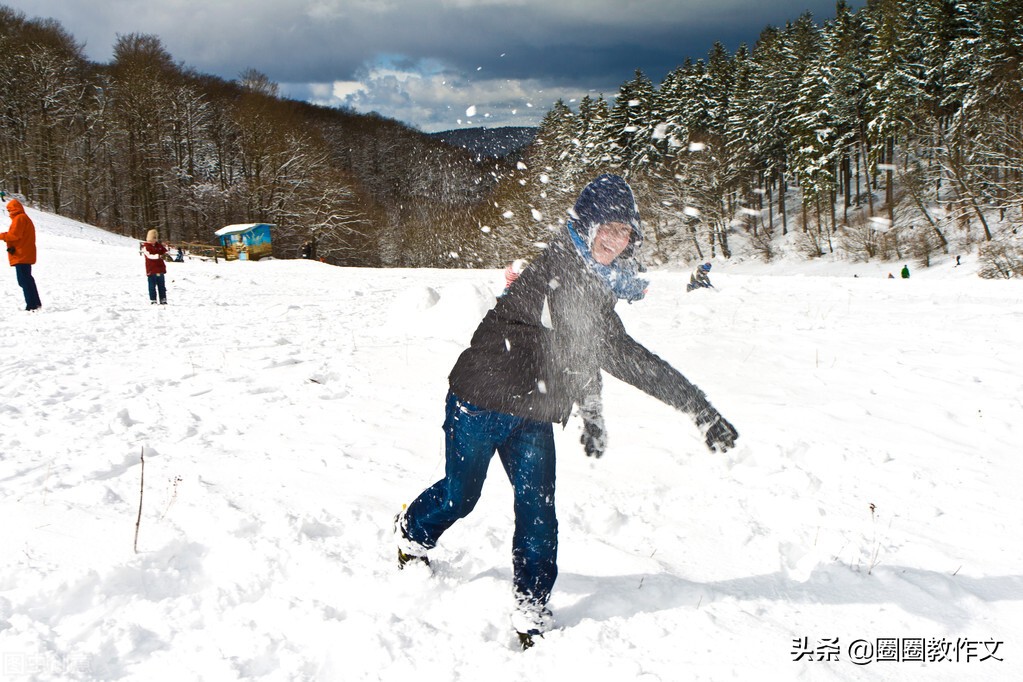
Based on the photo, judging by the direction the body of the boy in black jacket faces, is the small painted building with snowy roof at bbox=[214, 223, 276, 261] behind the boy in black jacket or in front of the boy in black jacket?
behind

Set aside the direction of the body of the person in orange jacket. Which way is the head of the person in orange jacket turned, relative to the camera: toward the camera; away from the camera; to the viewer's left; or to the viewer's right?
to the viewer's left

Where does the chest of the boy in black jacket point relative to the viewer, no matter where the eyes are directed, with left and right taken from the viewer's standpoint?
facing the viewer and to the right of the viewer

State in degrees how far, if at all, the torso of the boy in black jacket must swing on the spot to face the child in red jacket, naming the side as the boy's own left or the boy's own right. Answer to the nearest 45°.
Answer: approximately 180°

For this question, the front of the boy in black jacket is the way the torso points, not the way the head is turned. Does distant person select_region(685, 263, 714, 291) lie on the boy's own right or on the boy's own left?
on the boy's own left

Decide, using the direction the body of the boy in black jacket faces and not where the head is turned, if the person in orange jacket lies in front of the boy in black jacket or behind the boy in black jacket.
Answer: behind
